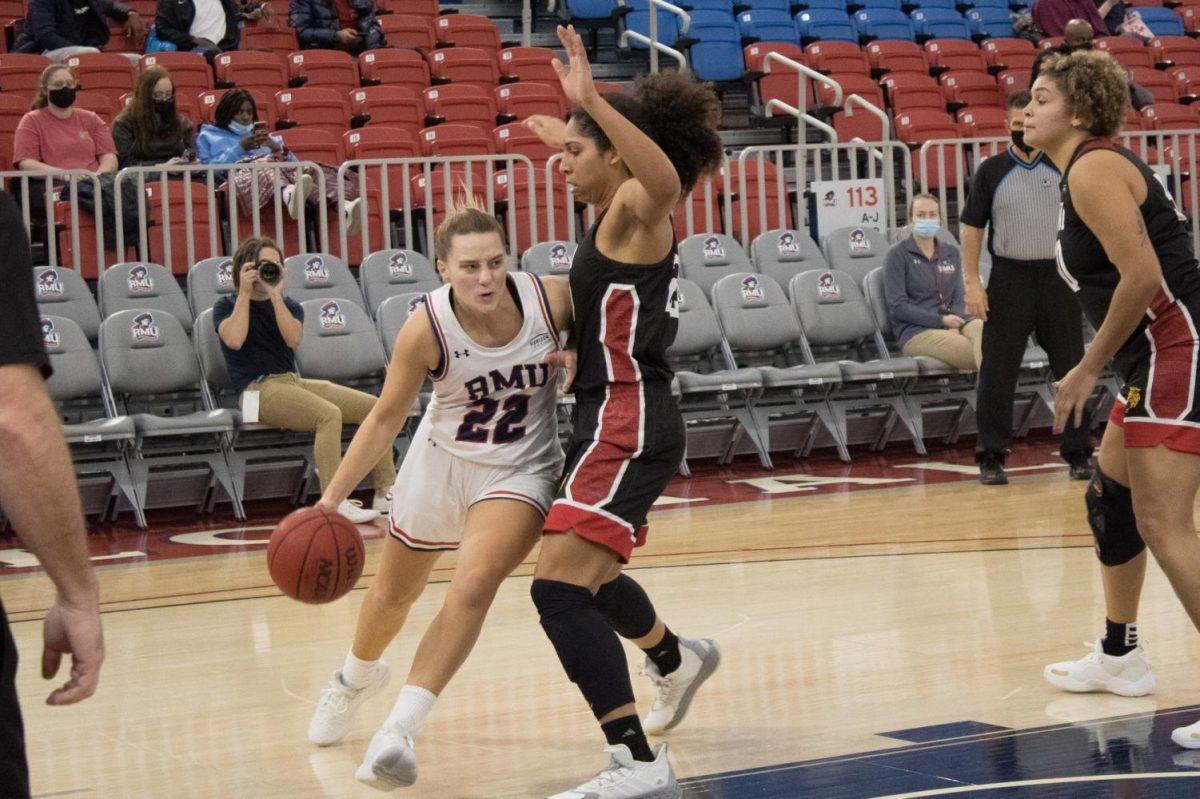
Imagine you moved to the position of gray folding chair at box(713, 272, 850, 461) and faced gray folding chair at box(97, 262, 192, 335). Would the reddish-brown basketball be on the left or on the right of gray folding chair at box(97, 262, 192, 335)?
left

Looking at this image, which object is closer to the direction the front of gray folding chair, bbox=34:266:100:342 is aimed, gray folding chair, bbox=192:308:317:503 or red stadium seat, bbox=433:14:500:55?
the gray folding chair

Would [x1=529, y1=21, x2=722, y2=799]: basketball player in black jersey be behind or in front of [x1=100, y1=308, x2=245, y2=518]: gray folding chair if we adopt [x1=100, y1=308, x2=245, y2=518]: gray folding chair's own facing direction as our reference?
in front

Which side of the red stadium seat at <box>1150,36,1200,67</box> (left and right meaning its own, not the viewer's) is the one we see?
front

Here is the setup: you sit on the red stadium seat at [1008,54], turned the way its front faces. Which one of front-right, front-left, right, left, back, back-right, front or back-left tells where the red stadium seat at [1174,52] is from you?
left

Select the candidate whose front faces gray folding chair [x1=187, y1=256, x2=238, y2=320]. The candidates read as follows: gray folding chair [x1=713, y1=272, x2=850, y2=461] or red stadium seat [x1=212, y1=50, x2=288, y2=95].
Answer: the red stadium seat

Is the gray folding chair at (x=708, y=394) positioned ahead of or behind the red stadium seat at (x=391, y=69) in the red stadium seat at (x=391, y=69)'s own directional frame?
ahead

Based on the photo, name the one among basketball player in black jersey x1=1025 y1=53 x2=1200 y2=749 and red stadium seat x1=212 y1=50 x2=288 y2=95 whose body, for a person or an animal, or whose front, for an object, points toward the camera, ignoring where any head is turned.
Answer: the red stadium seat

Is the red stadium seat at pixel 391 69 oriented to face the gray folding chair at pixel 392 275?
yes

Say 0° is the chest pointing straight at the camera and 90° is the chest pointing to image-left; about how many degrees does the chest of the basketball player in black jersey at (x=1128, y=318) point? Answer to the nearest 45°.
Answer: approximately 90°

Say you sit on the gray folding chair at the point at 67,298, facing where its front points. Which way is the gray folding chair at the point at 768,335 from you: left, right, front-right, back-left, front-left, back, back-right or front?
front-left

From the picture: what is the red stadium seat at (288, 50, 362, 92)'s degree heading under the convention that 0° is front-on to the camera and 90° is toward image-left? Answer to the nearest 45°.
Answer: approximately 315°

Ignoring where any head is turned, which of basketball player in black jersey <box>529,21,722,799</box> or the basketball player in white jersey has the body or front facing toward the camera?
the basketball player in white jersey

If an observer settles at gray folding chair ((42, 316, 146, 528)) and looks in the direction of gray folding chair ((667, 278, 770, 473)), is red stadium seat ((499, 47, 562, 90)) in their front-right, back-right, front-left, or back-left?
front-left

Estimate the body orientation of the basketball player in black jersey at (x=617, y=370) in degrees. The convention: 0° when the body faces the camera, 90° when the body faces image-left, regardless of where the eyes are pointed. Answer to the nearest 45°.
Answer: approximately 90°

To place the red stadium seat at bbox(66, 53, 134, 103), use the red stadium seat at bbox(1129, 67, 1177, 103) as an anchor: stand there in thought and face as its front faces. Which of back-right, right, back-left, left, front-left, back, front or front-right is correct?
right

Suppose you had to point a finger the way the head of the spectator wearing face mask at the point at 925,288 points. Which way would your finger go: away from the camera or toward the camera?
toward the camera
